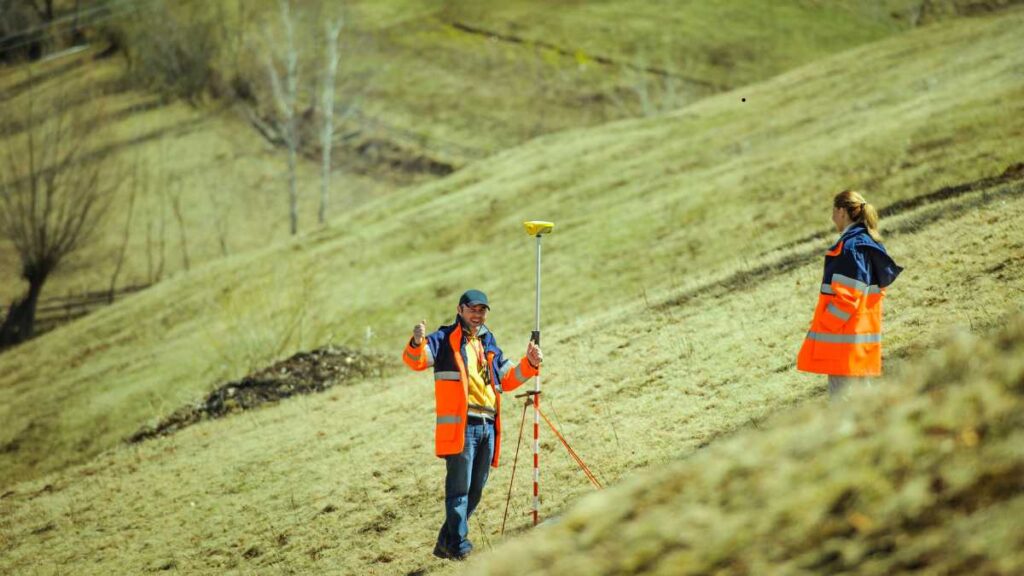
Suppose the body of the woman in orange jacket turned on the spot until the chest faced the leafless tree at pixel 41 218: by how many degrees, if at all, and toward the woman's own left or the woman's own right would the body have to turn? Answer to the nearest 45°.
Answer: approximately 45° to the woman's own right

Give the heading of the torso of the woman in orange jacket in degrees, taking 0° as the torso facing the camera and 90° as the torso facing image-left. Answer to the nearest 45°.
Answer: approximately 90°
